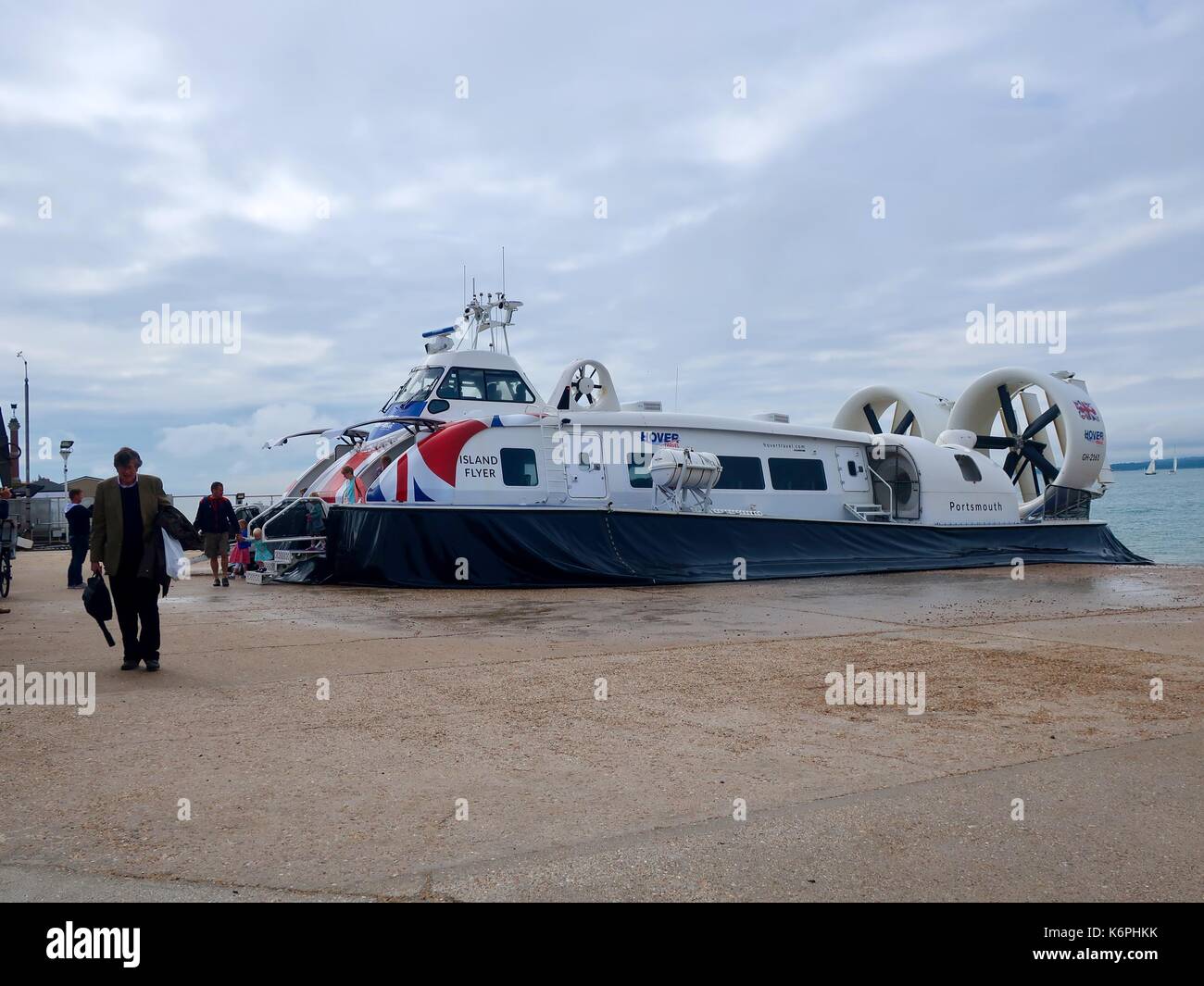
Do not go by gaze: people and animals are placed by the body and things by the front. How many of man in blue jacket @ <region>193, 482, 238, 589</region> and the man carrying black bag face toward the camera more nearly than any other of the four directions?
2

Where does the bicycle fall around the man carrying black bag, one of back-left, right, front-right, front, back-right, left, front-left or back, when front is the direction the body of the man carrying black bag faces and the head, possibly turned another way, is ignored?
back

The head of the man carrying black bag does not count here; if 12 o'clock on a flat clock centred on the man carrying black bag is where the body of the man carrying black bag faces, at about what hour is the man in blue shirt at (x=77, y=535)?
The man in blue shirt is roughly at 6 o'clock from the man carrying black bag.

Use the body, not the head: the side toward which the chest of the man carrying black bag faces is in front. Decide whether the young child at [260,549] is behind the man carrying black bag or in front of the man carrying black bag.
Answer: behind

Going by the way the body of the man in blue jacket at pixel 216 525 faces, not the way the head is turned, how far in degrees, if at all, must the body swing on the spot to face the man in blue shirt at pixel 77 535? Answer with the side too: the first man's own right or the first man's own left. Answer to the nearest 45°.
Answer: approximately 90° to the first man's own right

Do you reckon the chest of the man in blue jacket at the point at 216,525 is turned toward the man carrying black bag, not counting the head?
yes
